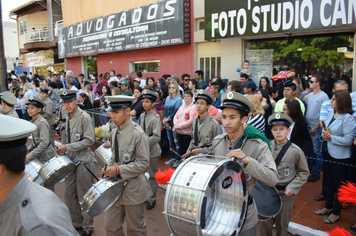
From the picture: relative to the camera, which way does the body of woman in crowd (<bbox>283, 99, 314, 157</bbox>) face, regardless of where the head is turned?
to the viewer's left

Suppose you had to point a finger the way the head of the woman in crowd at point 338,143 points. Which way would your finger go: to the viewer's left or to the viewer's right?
to the viewer's left

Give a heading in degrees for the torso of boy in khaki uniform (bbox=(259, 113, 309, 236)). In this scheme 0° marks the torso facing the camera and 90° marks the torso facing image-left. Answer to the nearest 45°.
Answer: approximately 45°

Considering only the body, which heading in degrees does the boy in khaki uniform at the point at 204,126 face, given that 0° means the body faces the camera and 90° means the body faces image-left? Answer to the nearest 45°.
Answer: approximately 45°

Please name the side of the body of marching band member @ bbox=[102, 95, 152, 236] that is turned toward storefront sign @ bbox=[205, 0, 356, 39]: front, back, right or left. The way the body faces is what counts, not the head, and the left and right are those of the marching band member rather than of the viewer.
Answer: back
